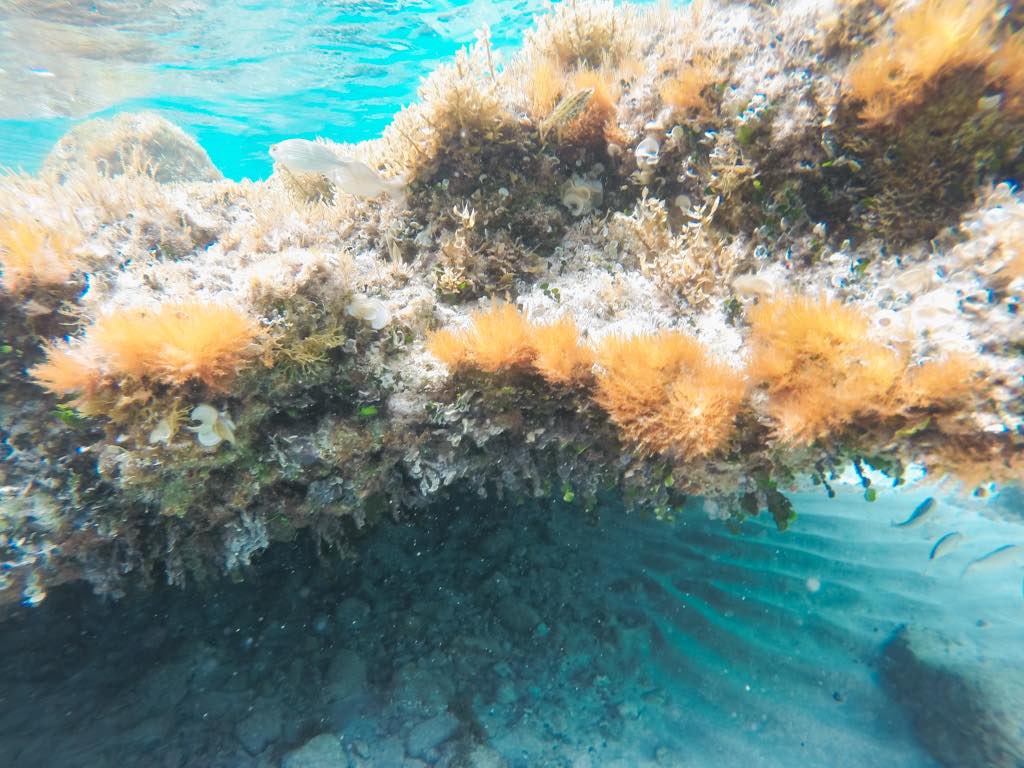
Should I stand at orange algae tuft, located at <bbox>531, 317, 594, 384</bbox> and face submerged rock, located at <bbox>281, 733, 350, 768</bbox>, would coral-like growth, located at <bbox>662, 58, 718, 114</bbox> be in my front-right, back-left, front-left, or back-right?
back-right
